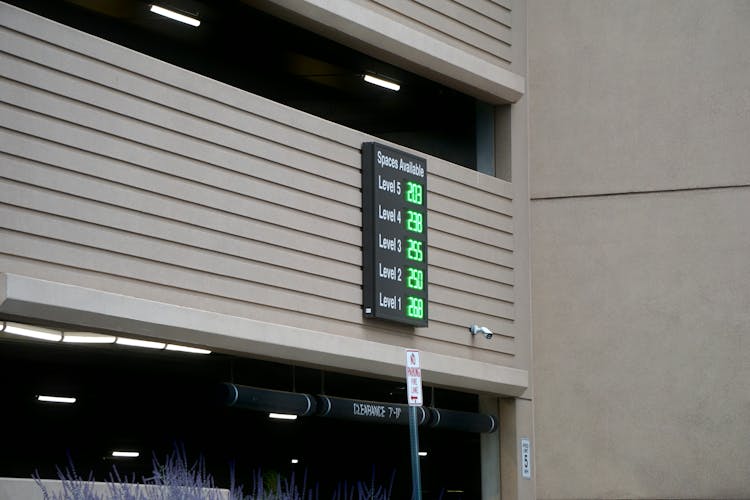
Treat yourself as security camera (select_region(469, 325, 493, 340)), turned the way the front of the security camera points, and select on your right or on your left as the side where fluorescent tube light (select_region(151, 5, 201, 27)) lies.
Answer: on your right

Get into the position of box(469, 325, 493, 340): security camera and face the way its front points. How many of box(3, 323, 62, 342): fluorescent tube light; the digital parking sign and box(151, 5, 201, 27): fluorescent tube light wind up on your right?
3

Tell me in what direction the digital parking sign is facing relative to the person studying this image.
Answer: facing the viewer and to the right of the viewer

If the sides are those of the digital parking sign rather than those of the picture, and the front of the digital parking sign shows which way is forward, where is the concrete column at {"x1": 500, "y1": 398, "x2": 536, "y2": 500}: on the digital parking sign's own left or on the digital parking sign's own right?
on the digital parking sign's own left

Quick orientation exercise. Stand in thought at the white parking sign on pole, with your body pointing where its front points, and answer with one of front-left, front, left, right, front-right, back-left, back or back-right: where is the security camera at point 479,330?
back

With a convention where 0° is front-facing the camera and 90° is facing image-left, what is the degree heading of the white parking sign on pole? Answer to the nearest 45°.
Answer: approximately 0°

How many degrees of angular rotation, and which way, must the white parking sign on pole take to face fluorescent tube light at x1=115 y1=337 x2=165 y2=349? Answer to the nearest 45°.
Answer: approximately 135° to its right

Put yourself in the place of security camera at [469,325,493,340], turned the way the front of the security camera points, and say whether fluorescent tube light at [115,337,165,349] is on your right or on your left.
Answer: on your right

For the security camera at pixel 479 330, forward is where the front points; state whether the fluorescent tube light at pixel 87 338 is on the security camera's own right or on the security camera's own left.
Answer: on the security camera's own right

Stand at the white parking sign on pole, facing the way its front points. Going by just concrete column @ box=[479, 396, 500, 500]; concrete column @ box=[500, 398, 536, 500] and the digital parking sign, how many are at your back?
3
